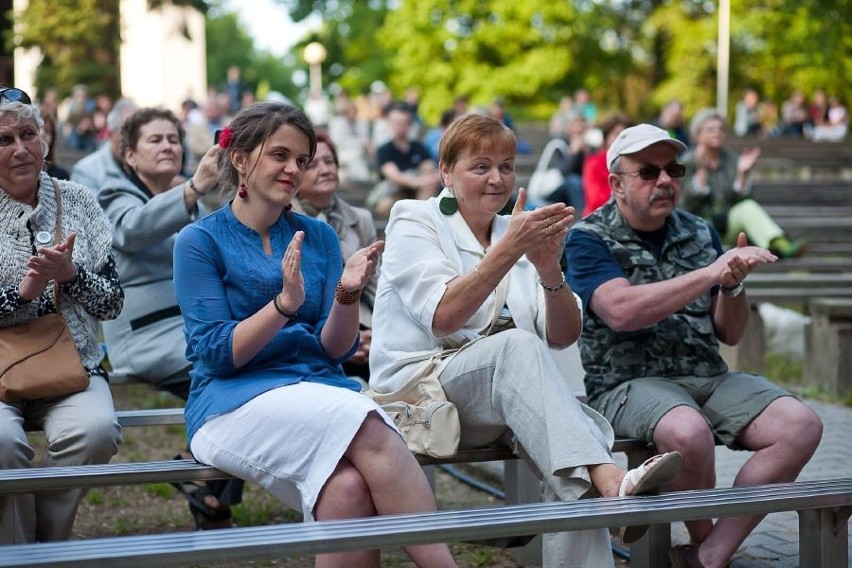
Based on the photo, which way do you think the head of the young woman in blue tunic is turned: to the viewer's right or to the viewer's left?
to the viewer's right

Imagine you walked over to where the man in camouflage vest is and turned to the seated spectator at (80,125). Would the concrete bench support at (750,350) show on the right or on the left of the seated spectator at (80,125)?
right

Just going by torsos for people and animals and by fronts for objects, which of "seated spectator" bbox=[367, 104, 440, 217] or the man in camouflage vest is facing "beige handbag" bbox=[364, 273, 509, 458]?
the seated spectator

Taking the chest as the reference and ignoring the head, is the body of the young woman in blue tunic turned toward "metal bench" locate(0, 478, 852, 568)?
yes

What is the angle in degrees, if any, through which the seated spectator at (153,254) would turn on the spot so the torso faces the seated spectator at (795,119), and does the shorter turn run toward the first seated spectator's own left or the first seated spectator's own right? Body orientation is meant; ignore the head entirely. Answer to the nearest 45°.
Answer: approximately 90° to the first seated spectator's own left

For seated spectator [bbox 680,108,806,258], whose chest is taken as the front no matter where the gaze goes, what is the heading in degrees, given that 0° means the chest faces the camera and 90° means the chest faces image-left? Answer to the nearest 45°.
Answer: approximately 315°

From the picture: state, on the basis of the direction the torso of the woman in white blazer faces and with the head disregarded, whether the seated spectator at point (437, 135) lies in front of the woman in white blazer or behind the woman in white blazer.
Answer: behind

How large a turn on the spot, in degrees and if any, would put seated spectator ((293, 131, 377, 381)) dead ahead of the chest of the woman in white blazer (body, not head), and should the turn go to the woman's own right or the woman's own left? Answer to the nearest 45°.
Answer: approximately 180°

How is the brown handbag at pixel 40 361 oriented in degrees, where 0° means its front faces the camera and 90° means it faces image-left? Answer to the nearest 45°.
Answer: approximately 0°

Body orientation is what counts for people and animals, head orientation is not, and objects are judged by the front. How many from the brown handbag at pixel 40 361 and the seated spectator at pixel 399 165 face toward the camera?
2
